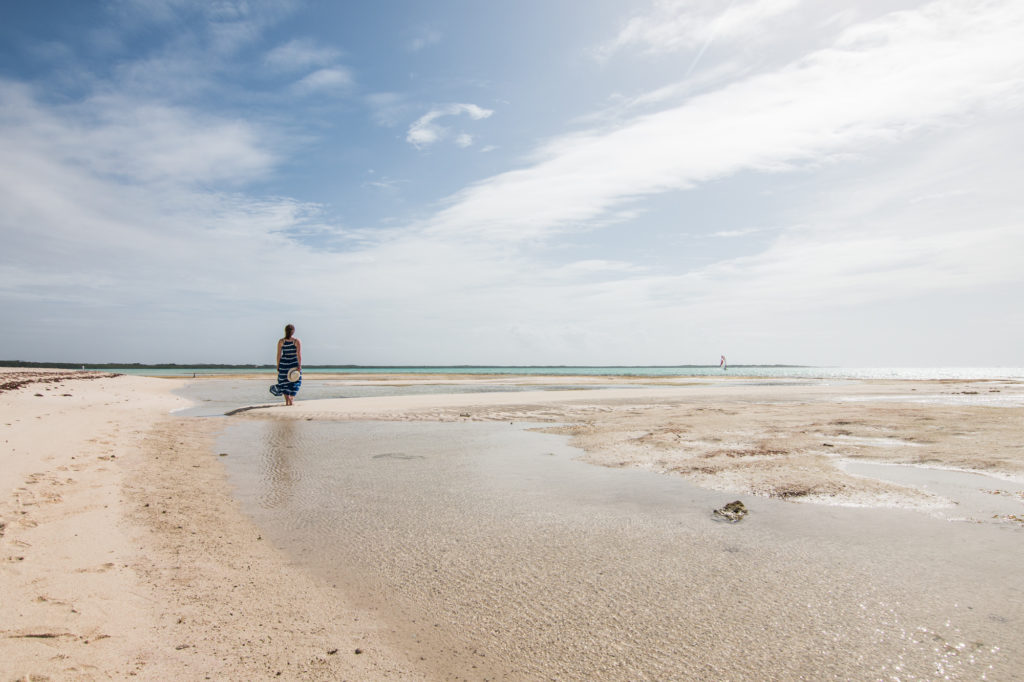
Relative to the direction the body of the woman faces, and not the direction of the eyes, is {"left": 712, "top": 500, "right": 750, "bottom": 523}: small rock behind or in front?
behind

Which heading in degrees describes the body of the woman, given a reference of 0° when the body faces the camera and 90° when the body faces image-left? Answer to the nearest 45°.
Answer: approximately 180°
